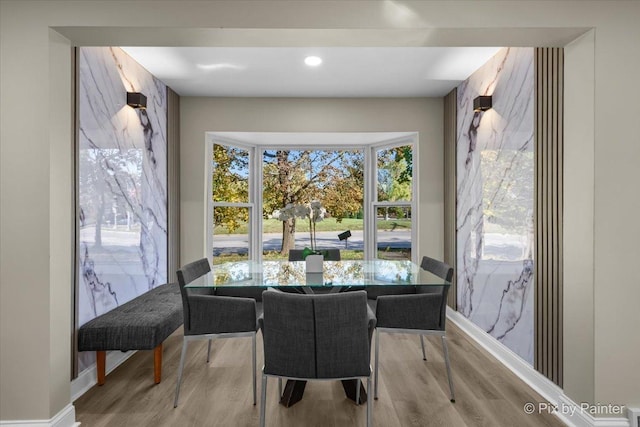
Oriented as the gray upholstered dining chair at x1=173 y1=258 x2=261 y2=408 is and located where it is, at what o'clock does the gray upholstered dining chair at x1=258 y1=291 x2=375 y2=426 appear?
the gray upholstered dining chair at x1=258 y1=291 x2=375 y2=426 is roughly at 2 o'clock from the gray upholstered dining chair at x1=173 y1=258 x2=261 y2=408.

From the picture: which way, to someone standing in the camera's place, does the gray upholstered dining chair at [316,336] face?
facing away from the viewer

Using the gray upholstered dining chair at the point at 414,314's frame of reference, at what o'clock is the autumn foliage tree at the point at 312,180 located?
The autumn foliage tree is roughly at 2 o'clock from the gray upholstered dining chair.

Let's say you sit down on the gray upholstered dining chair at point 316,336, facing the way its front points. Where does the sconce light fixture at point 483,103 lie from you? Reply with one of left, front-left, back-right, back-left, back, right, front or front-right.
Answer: front-right

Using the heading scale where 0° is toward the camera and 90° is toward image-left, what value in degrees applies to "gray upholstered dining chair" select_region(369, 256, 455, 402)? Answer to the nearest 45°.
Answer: approximately 90°

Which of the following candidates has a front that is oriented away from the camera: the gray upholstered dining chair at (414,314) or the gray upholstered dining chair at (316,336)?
the gray upholstered dining chair at (316,336)

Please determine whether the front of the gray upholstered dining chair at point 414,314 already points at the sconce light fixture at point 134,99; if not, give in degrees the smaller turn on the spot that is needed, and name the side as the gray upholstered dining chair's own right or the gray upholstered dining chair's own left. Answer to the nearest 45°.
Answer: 0° — it already faces it

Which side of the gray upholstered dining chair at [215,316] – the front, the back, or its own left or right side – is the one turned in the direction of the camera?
right

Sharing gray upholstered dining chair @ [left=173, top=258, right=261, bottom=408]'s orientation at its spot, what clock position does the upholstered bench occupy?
The upholstered bench is roughly at 7 o'clock from the gray upholstered dining chair.

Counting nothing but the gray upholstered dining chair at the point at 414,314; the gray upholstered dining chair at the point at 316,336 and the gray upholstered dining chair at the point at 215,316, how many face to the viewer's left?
1

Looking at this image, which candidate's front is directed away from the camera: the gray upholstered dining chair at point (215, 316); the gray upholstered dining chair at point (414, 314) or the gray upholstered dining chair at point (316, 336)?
the gray upholstered dining chair at point (316, 336)
